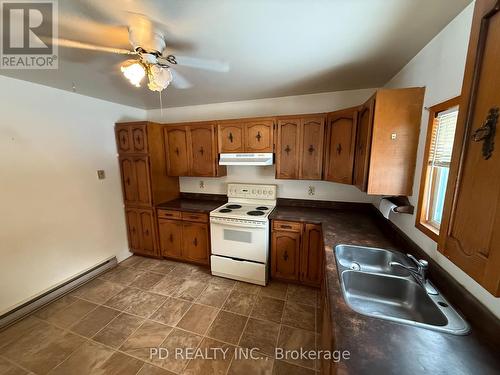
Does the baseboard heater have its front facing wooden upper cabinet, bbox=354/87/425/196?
yes

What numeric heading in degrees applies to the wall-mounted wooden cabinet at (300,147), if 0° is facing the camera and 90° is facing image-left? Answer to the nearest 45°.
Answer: approximately 0°

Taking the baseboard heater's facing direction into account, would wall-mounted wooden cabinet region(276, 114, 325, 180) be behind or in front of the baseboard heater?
in front

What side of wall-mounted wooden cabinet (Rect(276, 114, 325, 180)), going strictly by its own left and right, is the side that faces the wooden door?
front

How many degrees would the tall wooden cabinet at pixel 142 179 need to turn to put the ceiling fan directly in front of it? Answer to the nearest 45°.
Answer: approximately 45° to its left

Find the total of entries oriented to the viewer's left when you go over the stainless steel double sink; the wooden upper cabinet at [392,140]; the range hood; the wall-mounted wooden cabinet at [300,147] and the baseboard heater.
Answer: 2

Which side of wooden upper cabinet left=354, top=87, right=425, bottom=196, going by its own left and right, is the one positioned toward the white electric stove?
front

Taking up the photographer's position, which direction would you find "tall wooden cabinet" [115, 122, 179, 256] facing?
facing the viewer and to the left of the viewer

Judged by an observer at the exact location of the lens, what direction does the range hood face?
facing the viewer

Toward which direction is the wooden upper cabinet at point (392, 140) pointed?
to the viewer's left

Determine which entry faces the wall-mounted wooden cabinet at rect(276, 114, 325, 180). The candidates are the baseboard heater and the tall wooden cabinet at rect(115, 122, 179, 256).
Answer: the baseboard heater

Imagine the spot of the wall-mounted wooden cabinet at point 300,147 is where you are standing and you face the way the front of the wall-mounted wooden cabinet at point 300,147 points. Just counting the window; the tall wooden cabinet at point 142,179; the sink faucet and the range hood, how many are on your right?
2

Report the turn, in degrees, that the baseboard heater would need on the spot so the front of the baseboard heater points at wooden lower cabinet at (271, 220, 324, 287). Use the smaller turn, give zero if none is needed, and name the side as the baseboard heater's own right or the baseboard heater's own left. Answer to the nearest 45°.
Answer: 0° — it already faces it

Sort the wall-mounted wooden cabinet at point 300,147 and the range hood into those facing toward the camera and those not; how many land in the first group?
2

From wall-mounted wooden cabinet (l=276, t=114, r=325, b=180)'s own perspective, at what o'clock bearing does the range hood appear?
The range hood is roughly at 3 o'clock from the wall-mounted wooden cabinet.

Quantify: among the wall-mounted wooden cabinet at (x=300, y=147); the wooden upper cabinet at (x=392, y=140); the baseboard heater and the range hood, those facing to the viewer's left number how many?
1

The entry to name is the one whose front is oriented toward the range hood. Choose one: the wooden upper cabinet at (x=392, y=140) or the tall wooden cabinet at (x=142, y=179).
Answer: the wooden upper cabinet
